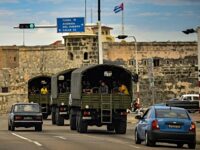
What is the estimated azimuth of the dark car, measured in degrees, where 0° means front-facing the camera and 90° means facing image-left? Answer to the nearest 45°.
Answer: approximately 180°

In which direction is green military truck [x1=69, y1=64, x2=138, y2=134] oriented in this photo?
away from the camera

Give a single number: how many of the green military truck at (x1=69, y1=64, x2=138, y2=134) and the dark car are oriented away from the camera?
2
